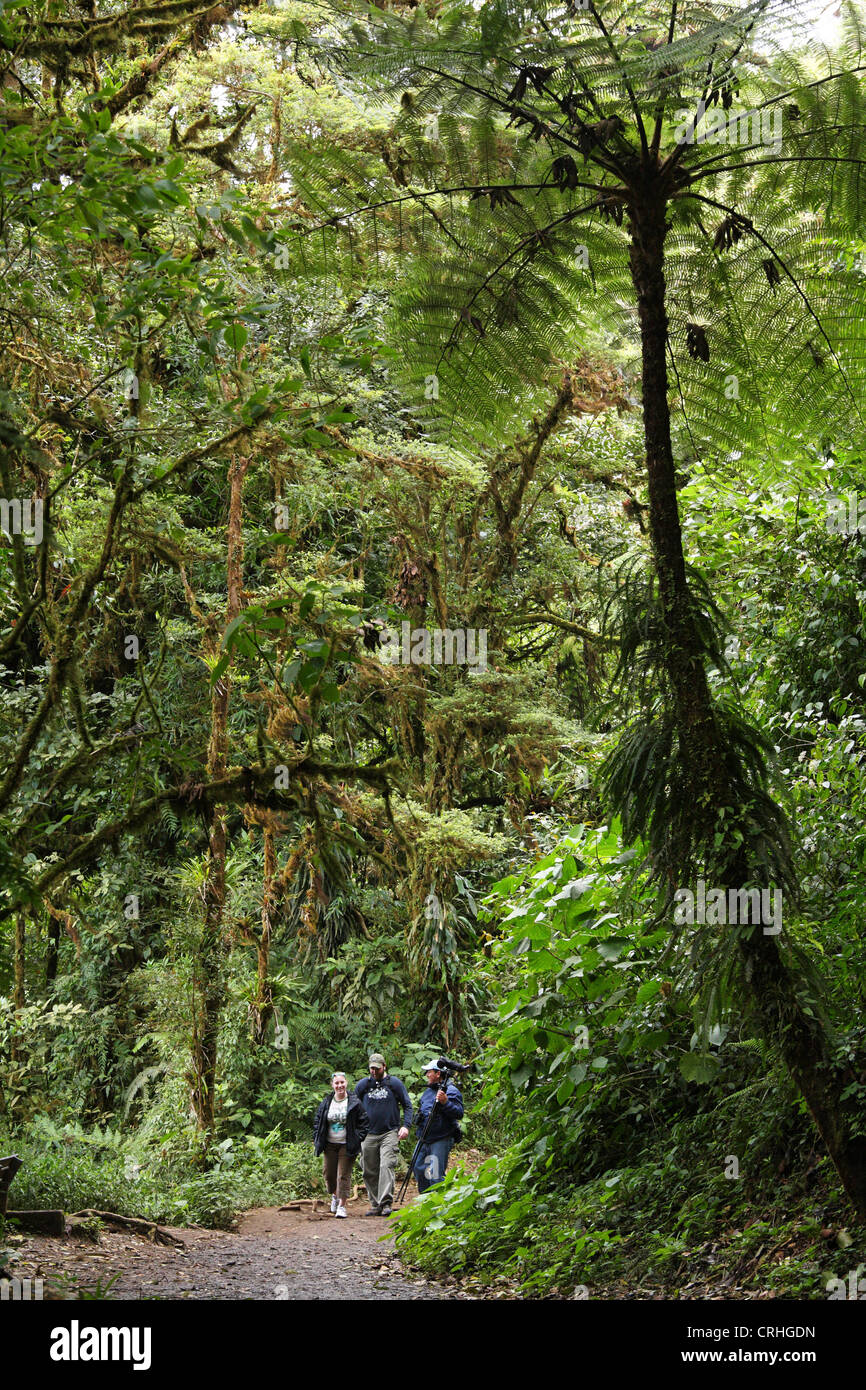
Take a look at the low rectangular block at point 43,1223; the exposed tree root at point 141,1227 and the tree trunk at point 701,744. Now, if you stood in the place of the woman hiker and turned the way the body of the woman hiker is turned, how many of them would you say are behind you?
0

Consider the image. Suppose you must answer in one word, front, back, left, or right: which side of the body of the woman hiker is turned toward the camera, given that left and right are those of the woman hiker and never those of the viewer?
front

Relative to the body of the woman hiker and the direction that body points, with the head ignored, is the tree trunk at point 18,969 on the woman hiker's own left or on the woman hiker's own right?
on the woman hiker's own right

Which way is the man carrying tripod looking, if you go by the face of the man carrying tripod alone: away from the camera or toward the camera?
toward the camera

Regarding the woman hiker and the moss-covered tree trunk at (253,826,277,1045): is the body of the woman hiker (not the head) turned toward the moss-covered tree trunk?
no

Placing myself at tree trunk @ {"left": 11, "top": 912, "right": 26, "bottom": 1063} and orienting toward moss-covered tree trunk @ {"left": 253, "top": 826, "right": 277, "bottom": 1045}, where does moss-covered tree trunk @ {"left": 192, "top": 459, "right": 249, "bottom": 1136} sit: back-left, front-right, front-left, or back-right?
front-right

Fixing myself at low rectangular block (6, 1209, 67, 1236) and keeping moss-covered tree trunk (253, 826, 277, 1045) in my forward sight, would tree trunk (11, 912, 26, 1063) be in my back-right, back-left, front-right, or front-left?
front-left

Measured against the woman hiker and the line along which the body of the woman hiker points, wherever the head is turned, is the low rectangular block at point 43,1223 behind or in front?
in front
